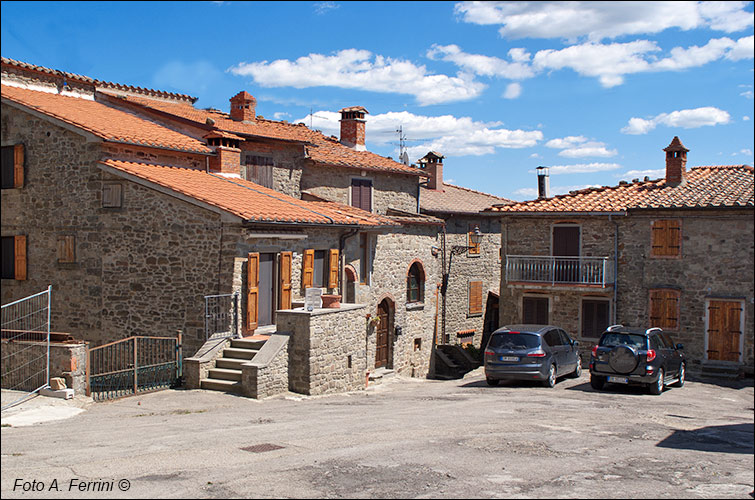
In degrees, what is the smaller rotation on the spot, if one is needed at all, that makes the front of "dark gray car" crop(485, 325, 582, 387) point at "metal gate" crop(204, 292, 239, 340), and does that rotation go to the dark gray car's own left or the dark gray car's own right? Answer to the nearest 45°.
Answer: approximately 135° to the dark gray car's own left

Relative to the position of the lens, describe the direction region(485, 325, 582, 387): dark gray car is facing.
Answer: facing away from the viewer and to the right of the viewer

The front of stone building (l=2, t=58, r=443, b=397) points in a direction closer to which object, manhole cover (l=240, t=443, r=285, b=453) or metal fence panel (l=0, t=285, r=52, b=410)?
the manhole cover

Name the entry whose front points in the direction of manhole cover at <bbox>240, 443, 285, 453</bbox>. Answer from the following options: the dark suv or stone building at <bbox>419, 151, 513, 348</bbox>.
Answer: the stone building

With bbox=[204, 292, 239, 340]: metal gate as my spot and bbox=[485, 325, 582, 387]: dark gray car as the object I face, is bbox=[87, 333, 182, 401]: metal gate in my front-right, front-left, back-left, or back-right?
back-right

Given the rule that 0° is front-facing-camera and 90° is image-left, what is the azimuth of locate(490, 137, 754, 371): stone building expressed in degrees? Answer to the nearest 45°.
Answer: approximately 0°

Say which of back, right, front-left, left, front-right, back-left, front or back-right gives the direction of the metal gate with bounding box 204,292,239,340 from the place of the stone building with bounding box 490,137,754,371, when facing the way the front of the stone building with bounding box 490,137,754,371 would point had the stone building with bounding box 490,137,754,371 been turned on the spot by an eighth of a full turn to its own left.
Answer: right

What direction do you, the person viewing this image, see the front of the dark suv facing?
facing away from the viewer and to the right of the viewer

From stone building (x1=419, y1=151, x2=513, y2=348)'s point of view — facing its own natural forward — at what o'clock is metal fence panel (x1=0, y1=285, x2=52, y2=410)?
The metal fence panel is roughly at 1 o'clock from the stone building.

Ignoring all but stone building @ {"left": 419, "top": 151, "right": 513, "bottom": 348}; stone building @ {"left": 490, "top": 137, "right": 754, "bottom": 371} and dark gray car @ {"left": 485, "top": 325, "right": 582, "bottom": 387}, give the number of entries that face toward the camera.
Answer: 2

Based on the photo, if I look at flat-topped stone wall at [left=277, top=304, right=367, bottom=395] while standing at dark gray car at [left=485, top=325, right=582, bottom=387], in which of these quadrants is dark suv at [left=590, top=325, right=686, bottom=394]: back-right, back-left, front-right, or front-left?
back-left

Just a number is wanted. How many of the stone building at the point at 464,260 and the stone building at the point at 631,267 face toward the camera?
2

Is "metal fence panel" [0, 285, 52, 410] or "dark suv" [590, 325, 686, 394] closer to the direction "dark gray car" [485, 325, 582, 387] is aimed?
the dark suv

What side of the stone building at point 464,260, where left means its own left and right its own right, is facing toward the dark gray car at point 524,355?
front

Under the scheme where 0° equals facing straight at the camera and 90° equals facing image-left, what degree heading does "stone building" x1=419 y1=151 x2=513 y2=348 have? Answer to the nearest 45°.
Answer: approximately 0°

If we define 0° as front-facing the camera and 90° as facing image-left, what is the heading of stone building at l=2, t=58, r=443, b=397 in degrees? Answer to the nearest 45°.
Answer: approximately 315°

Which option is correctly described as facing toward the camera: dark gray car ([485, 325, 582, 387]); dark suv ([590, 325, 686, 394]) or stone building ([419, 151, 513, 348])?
the stone building
